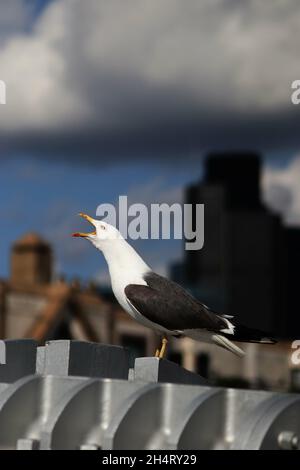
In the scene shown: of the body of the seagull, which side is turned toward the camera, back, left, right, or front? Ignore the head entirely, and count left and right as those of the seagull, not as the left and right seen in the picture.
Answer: left
